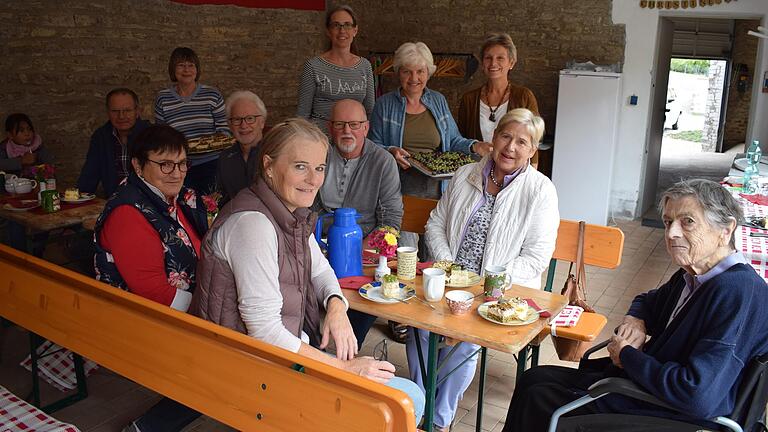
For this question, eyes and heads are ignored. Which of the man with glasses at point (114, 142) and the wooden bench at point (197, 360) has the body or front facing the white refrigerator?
the wooden bench

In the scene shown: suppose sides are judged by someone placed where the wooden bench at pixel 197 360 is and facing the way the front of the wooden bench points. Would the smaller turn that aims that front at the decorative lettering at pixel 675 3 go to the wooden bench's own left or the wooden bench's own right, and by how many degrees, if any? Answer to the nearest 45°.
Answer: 0° — it already faces it

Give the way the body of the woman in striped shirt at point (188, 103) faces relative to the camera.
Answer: toward the camera

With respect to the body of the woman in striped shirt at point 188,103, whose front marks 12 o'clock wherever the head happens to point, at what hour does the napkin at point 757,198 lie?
The napkin is roughly at 10 o'clock from the woman in striped shirt.

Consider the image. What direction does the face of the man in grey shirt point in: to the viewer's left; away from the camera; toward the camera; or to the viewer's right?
toward the camera

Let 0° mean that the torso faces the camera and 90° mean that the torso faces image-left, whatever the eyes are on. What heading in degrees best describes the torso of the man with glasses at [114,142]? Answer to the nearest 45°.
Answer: approximately 0°

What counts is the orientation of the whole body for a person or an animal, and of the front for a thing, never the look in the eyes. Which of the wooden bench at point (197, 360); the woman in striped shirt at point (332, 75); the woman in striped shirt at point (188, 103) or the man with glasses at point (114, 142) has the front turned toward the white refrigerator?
the wooden bench

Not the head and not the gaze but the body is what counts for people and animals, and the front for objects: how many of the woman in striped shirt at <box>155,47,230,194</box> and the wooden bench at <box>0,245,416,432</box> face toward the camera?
1

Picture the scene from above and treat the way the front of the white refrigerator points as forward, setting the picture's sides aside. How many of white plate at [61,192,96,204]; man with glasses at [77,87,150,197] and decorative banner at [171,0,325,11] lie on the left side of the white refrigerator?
0

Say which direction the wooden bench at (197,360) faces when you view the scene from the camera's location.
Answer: facing away from the viewer and to the right of the viewer

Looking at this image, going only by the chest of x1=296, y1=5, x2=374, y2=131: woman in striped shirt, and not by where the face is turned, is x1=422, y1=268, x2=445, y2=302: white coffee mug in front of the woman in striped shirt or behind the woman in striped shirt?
in front

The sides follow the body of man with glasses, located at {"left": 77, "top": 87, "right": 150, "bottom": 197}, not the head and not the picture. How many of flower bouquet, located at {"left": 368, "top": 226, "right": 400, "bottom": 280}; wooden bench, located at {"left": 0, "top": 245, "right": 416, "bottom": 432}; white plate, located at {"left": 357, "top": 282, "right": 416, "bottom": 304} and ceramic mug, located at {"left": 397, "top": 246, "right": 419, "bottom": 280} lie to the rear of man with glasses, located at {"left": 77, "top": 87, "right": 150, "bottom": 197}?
0

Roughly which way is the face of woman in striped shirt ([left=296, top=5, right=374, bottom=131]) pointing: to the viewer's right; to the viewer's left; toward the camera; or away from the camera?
toward the camera

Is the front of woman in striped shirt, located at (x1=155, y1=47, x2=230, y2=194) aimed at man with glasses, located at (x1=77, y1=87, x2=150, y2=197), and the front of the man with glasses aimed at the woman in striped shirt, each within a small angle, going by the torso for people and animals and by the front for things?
no

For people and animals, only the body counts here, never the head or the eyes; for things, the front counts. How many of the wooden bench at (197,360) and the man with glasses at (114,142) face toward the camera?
1

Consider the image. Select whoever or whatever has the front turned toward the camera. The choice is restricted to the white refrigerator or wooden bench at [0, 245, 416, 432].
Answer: the white refrigerator
